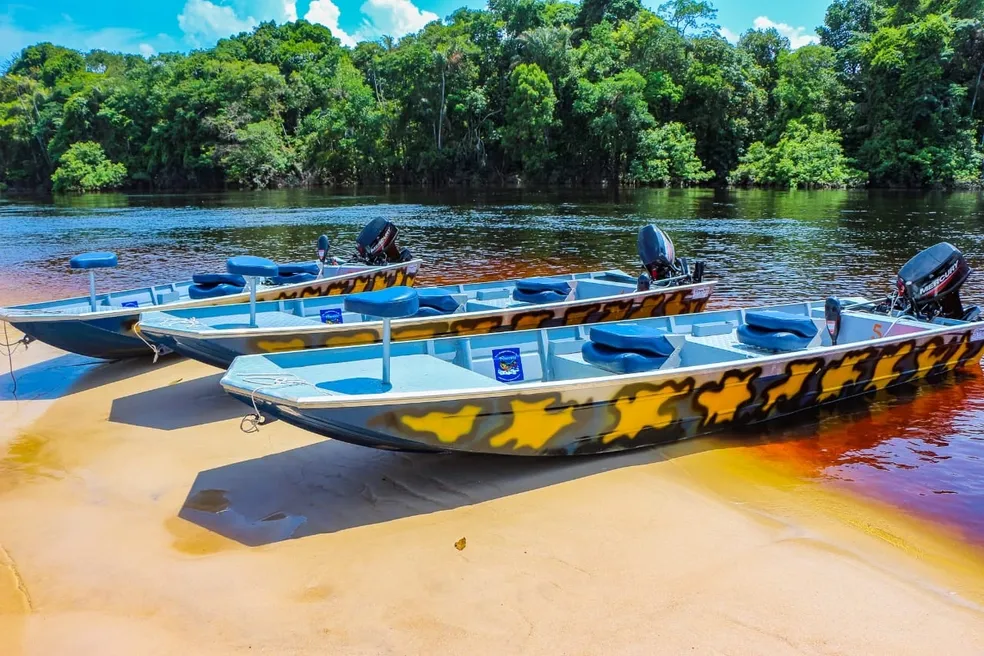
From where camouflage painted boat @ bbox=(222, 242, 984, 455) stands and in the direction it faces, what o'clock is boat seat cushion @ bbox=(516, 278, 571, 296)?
The boat seat cushion is roughly at 4 o'clock from the camouflage painted boat.

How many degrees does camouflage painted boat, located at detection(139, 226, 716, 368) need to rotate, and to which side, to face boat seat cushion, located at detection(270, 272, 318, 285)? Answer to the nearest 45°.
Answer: approximately 90° to its right

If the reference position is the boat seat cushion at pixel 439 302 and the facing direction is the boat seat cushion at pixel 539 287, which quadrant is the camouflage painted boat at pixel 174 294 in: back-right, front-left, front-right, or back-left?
back-left

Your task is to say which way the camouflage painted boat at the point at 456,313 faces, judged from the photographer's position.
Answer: facing the viewer and to the left of the viewer

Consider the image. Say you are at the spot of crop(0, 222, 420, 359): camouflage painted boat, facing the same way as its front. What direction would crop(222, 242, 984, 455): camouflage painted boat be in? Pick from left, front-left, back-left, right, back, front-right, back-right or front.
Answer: left

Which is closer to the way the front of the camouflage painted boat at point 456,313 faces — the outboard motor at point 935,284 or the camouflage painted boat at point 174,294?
the camouflage painted boat

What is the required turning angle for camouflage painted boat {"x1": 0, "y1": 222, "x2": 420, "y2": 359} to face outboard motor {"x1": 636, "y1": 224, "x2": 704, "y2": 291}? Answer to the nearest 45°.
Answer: approximately 135° to its left

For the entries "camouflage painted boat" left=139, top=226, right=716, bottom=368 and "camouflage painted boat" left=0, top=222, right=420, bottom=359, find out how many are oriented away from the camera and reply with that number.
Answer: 0

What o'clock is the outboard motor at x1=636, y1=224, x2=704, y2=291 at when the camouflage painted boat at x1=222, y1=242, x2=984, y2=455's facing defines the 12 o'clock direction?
The outboard motor is roughly at 5 o'clock from the camouflage painted boat.

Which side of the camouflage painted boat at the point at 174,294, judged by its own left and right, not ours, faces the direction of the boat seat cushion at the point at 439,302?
left

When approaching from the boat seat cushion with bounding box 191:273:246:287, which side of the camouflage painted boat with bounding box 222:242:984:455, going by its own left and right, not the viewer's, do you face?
right
